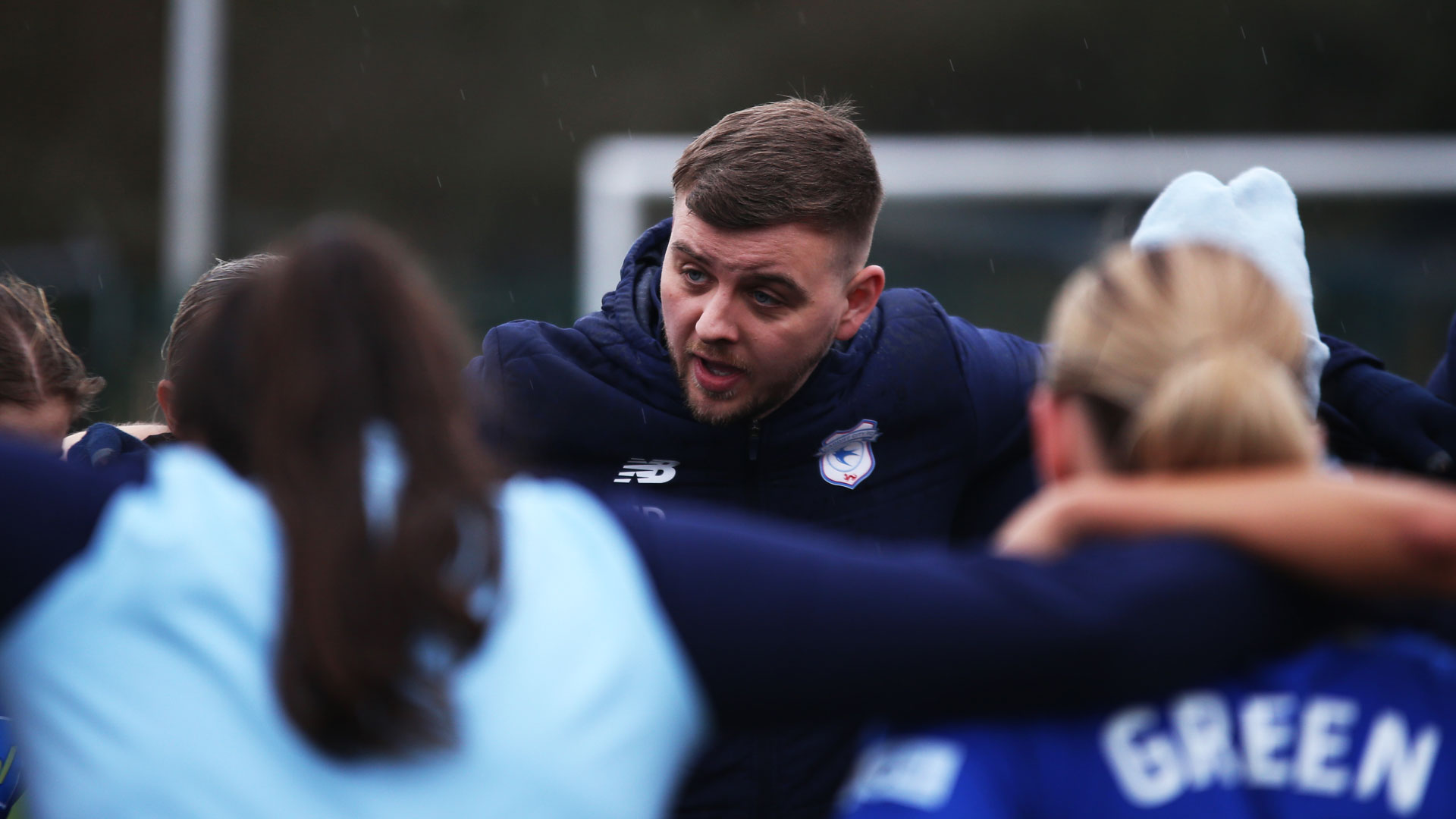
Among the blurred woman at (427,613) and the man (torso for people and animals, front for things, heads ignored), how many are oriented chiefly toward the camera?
1

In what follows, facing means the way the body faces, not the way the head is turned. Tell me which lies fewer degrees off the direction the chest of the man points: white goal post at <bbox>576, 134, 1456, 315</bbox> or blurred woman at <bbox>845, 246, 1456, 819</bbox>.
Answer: the blurred woman

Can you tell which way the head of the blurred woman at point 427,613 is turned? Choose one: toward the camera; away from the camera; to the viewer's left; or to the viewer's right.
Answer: away from the camera

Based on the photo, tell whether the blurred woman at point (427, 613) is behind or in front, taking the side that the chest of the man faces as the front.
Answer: in front

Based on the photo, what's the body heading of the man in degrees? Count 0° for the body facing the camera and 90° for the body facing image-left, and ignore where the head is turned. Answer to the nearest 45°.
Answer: approximately 0°

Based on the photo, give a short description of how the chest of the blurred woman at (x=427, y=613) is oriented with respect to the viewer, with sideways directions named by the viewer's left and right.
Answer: facing away from the viewer

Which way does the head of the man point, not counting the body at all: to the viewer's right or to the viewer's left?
to the viewer's left

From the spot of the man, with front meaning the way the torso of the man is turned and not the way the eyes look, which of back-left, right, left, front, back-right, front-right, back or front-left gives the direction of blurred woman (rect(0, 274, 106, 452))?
right

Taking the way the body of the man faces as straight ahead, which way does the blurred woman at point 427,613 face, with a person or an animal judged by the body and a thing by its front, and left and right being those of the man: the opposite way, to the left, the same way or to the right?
the opposite way

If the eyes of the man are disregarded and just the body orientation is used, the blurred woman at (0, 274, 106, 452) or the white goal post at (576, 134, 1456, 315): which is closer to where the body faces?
the blurred woman

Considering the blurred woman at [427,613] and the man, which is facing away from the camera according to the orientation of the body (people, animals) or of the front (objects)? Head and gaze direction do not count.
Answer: the blurred woman
